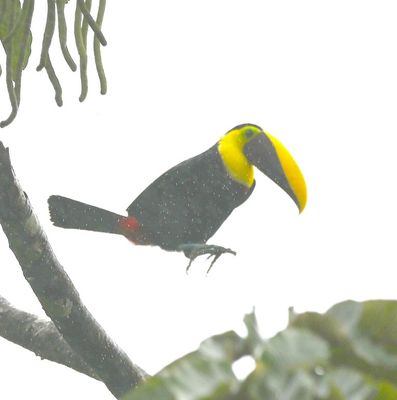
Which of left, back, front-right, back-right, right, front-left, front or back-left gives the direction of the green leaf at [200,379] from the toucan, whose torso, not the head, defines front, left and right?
right

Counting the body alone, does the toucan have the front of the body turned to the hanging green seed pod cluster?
no

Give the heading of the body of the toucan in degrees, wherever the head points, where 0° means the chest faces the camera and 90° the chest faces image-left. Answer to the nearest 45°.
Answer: approximately 270°

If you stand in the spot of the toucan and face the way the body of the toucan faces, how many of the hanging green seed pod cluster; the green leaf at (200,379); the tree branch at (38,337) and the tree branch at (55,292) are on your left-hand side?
0

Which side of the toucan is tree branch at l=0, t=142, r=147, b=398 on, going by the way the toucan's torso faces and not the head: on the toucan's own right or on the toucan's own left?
on the toucan's own right

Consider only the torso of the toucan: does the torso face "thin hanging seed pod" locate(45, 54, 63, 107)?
no
